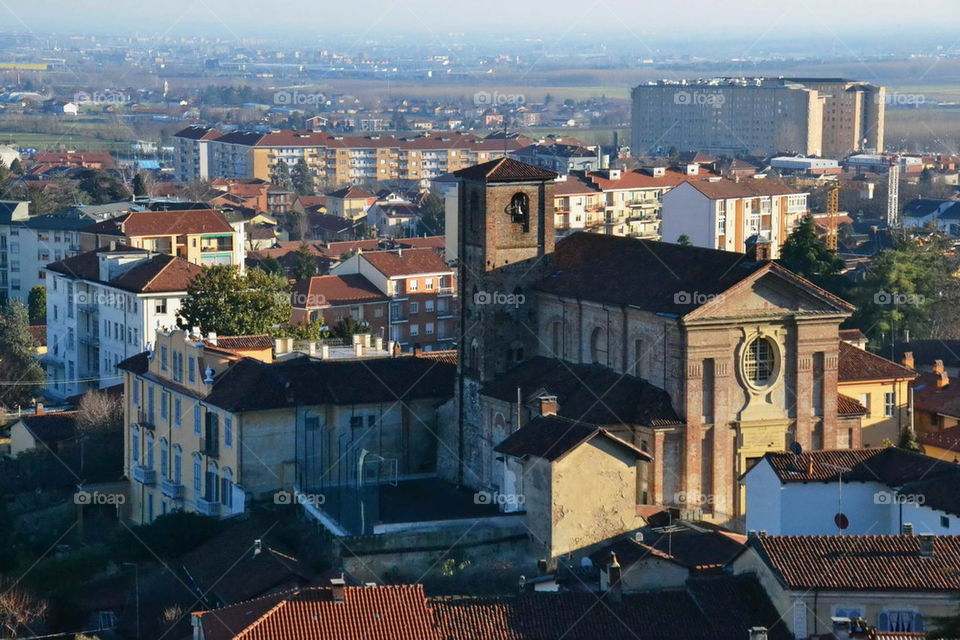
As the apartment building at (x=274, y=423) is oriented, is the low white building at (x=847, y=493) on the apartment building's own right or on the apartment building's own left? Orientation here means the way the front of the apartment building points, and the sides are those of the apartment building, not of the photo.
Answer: on the apartment building's own left

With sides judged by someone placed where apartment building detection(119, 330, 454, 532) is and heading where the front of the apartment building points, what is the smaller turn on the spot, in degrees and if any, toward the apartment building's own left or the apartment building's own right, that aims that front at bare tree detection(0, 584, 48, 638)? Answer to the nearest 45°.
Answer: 0° — it already faces it

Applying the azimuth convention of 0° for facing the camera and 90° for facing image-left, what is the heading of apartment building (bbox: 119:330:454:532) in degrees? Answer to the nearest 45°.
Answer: approximately 45°

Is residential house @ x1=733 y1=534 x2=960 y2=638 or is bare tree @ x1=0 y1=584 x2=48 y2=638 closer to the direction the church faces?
the residential house

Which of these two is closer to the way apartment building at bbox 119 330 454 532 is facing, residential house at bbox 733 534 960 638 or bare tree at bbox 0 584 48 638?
the bare tree

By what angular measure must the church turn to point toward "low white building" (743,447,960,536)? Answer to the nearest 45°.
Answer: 0° — it already faces it

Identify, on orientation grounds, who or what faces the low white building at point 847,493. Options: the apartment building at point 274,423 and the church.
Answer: the church

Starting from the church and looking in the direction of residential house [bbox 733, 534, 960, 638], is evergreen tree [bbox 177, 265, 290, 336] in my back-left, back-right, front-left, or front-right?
back-right

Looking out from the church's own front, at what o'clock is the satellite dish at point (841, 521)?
The satellite dish is roughly at 12 o'clock from the church.

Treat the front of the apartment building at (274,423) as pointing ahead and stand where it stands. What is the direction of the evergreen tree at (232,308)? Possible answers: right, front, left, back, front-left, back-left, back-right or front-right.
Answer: back-right

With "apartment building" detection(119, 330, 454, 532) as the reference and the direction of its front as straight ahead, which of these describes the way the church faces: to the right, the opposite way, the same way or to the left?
to the left

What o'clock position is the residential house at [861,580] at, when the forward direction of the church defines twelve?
The residential house is roughly at 1 o'clock from the church.

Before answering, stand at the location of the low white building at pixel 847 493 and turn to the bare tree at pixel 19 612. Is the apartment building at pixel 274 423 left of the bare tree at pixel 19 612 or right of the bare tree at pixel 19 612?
right

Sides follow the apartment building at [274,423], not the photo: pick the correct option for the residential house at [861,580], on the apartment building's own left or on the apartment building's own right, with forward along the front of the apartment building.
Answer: on the apartment building's own left
